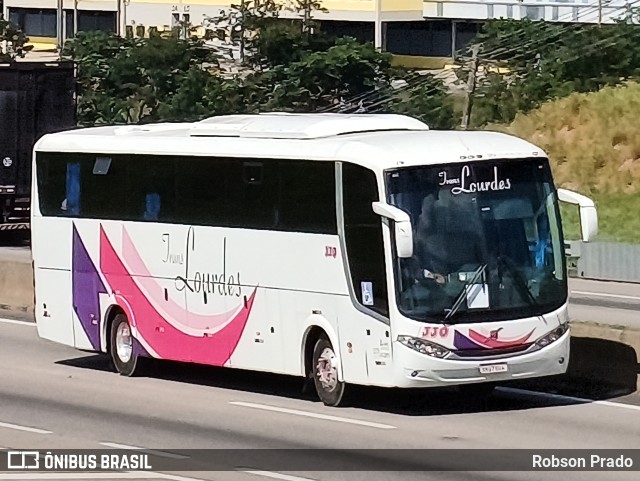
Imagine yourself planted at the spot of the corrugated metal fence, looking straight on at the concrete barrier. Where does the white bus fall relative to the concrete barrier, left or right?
left

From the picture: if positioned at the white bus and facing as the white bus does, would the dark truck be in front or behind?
behind

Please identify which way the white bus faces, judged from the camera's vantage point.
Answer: facing the viewer and to the right of the viewer

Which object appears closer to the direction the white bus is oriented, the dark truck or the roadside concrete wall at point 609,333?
the roadside concrete wall

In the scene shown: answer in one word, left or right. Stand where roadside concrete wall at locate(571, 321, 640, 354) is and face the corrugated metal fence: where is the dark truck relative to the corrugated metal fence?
left

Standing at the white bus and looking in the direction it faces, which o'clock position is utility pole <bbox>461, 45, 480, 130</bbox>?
The utility pole is roughly at 8 o'clock from the white bus.

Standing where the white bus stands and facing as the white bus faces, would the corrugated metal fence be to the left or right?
on its left

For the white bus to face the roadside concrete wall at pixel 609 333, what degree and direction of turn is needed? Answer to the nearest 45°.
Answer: approximately 45° to its left

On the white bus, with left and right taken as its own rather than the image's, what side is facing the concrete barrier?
back

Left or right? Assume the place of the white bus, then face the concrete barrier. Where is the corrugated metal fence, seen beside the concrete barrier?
right
